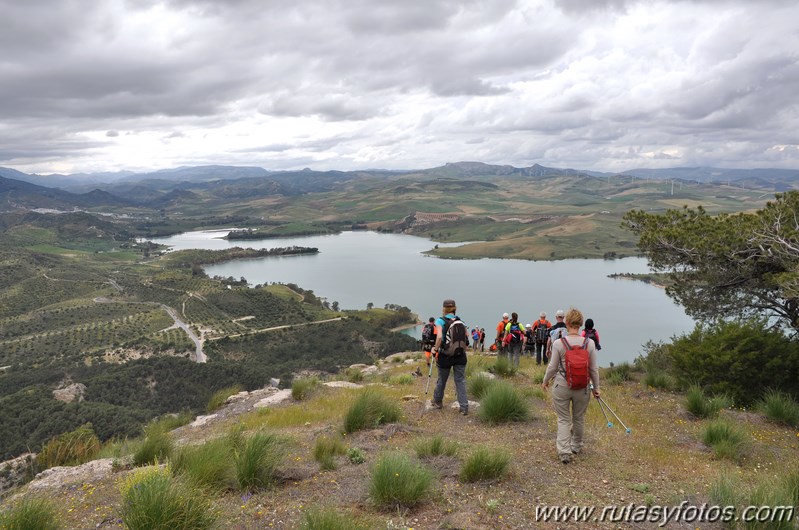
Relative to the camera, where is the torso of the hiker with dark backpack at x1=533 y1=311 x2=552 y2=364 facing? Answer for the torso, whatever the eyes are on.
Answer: away from the camera

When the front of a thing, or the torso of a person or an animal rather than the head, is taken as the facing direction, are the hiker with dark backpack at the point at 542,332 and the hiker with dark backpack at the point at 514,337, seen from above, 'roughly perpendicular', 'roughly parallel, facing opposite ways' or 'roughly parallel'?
roughly parallel

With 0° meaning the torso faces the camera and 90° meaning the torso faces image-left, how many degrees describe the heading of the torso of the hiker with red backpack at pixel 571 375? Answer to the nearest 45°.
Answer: approximately 180°

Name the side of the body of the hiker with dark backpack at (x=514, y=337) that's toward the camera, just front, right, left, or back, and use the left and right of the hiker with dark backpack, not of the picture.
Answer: back

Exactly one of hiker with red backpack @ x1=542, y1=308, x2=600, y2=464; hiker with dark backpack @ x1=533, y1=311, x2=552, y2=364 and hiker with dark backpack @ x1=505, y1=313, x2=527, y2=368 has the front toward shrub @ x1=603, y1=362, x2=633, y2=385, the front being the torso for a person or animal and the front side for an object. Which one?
the hiker with red backpack

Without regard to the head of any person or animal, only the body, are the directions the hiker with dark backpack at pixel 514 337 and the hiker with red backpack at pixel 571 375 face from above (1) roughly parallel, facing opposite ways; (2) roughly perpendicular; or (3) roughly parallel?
roughly parallel

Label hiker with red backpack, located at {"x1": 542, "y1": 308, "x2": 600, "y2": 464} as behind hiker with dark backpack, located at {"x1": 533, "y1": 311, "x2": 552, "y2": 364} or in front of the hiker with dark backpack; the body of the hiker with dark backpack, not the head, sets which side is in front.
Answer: behind

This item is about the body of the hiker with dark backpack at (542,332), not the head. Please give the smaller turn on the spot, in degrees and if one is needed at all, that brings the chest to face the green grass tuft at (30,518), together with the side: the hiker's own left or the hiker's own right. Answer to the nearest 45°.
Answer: approximately 180°

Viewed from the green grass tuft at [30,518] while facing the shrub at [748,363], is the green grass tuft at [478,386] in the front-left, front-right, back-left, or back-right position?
front-left

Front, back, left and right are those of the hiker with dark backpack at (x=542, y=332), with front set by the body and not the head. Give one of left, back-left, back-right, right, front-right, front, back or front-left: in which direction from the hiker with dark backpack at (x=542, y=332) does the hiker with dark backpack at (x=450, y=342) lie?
back

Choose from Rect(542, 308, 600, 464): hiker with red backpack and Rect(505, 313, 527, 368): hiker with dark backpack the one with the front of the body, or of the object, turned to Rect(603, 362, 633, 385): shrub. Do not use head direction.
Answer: the hiker with red backpack
